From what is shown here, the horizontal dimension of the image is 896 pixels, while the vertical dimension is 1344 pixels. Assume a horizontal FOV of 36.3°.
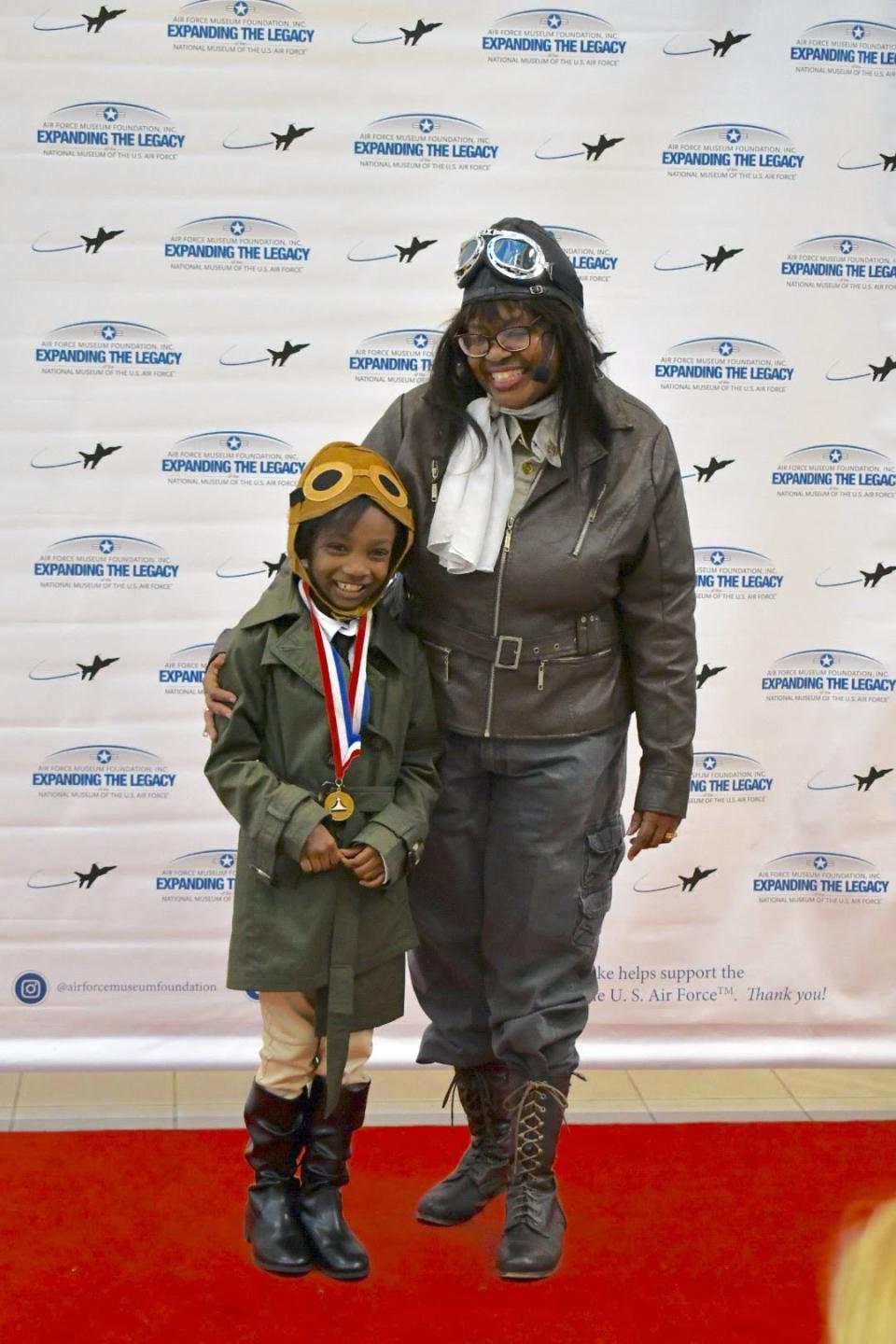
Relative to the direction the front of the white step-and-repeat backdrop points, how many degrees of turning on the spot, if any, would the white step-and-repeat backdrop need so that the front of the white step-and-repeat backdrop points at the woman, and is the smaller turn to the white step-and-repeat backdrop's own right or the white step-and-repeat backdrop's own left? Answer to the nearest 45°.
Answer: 0° — it already faces them

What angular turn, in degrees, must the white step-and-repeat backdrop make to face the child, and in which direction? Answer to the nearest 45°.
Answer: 0° — it already faces them

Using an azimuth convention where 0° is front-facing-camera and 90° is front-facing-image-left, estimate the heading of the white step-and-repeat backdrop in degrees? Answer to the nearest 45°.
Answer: approximately 0°
